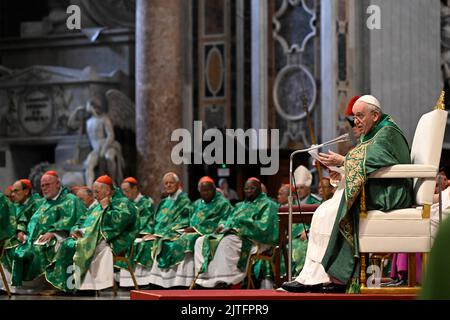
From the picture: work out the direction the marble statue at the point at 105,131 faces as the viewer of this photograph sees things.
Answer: facing the viewer and to the left of the viewer

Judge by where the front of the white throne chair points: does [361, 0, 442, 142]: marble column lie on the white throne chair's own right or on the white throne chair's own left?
on the white throne chair's own right

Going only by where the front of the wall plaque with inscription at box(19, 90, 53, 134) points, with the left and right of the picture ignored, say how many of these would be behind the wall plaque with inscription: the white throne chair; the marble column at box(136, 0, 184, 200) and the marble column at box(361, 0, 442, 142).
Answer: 0

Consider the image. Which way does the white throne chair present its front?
to the viewer's left

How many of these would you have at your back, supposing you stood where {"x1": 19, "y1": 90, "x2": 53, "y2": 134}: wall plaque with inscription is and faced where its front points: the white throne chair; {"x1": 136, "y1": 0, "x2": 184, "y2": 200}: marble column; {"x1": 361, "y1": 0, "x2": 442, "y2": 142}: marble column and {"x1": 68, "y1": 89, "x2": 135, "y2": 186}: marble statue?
0

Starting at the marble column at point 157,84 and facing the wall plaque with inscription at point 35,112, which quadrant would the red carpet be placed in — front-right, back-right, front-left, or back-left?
back-left

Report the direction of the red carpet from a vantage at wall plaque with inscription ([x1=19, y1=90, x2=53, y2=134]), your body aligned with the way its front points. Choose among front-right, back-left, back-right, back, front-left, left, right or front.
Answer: front

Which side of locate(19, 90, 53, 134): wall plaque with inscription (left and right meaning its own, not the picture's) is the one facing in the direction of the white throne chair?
front

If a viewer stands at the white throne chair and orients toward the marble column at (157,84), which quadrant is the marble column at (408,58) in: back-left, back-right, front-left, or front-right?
front-right

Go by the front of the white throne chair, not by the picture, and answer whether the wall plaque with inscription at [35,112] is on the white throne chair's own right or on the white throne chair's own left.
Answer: on the white throne chair's own right

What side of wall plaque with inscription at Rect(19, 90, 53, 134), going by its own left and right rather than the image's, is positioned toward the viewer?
front

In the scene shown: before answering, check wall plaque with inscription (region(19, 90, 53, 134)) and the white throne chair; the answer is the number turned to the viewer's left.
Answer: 1

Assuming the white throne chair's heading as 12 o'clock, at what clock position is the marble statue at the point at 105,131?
The marble statue is roughly at 2 o'clock from the white throne chair.

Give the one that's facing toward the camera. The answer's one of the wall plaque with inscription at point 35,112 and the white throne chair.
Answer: the wall plaque with inscription

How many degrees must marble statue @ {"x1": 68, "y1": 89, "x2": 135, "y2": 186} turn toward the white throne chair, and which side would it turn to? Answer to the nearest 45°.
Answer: approximately 45° to its left

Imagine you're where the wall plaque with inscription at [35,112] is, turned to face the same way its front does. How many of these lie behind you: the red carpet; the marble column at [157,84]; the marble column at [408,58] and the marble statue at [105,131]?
0

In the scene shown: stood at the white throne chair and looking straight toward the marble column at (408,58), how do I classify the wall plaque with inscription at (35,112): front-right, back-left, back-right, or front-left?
front-left
